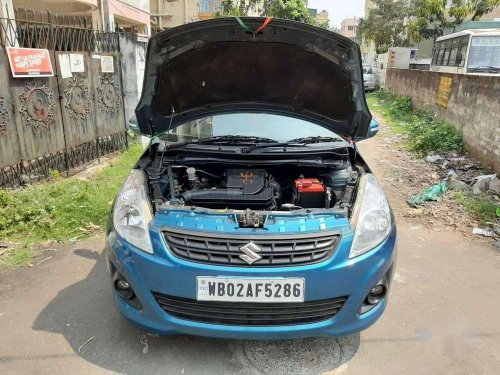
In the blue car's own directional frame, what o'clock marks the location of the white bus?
The white bus is roughly at 7 o'clock from the blue car.

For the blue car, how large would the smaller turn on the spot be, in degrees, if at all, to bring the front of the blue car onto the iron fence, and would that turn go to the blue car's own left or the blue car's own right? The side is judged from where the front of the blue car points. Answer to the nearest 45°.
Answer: approximately 135° to the blue car's own right

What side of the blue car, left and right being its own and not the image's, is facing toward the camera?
front

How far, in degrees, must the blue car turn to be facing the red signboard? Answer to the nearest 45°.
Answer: approximately 135° to its right

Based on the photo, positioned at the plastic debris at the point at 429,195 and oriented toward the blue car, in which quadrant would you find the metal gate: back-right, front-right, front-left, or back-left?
front-right

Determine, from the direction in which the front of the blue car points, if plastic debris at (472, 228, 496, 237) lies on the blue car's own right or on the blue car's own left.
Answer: on the blue car's own left

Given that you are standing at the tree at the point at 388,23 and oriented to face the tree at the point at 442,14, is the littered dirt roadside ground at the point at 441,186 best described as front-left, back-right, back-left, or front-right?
front-right

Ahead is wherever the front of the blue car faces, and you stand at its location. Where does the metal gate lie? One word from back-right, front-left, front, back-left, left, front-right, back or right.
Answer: back-right

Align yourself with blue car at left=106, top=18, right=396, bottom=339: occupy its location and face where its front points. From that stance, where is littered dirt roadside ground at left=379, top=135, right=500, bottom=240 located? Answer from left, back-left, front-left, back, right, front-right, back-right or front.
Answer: back-left

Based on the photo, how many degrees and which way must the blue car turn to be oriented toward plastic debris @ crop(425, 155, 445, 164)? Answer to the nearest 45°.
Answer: approximately 135° to its left

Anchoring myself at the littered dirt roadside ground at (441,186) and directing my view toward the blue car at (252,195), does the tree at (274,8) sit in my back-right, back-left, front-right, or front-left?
back-right

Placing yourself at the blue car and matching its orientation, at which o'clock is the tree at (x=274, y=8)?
The tree is roughly at 6 o'clock from the blue car.
